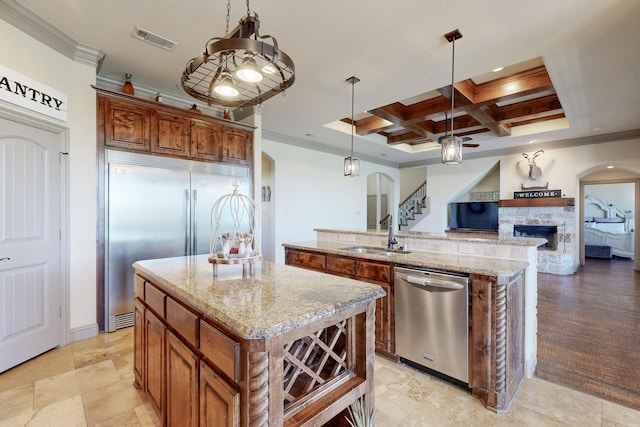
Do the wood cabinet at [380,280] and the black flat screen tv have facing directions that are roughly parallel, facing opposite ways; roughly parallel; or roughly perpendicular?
roughly parallel

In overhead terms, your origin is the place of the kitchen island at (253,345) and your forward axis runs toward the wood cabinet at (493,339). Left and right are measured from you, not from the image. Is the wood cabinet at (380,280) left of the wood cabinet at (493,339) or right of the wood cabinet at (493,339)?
left

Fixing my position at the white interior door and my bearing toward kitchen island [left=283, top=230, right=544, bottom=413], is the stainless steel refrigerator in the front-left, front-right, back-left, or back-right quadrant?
front-left

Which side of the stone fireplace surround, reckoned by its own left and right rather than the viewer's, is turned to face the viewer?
front

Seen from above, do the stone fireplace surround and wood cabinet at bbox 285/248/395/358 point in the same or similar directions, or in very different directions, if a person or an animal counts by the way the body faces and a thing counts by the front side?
same or similar directions

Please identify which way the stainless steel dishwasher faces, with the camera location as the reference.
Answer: facing the viewer and to the left of the viewer

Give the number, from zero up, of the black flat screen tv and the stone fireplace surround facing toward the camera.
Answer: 2

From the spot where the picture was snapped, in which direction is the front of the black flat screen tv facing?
facing the viewer

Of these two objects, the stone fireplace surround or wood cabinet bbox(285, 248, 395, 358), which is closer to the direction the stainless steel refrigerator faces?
the wood cabinet

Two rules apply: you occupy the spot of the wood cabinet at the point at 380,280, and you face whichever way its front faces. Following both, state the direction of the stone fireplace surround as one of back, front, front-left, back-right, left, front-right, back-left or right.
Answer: back

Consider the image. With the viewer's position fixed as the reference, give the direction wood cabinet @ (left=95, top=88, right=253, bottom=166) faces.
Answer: facing the viewer and to the right of the viewer

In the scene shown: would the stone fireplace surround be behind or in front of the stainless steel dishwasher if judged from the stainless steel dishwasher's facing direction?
behind

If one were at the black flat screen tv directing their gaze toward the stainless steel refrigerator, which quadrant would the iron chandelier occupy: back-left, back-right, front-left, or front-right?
front-left

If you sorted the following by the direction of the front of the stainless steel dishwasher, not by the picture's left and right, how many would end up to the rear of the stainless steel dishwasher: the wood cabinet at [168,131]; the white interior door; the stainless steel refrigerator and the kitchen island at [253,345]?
0

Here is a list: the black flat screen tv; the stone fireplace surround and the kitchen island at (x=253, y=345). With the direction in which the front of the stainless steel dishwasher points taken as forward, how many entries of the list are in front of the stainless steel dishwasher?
1

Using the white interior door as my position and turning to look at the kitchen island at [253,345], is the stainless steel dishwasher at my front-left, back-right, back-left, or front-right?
front-left
